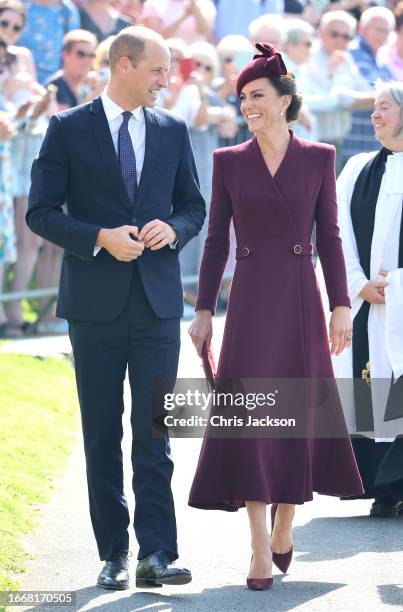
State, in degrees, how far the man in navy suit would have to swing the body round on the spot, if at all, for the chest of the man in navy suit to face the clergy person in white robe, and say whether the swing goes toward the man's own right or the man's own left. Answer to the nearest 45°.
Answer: approximately 135° to the man's own left

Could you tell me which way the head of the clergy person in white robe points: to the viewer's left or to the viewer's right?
to the viewer's left

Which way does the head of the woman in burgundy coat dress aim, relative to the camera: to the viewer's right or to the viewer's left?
to the viewer's left

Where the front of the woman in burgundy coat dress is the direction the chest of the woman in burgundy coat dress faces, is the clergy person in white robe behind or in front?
behind

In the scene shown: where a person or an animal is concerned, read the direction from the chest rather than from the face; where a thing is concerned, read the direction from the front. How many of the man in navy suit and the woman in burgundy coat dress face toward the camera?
2

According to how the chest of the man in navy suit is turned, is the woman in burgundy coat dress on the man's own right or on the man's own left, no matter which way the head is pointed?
on the man's own left

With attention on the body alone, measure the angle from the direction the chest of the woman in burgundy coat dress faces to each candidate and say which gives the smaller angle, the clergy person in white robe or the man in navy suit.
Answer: the man in navy suit

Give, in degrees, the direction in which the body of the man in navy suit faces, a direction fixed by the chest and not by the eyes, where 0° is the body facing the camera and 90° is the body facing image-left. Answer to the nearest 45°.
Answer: approximately 0°

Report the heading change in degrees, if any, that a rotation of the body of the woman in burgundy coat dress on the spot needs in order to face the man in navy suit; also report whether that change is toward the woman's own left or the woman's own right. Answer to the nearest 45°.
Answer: approximately 90° to the woman's own right
